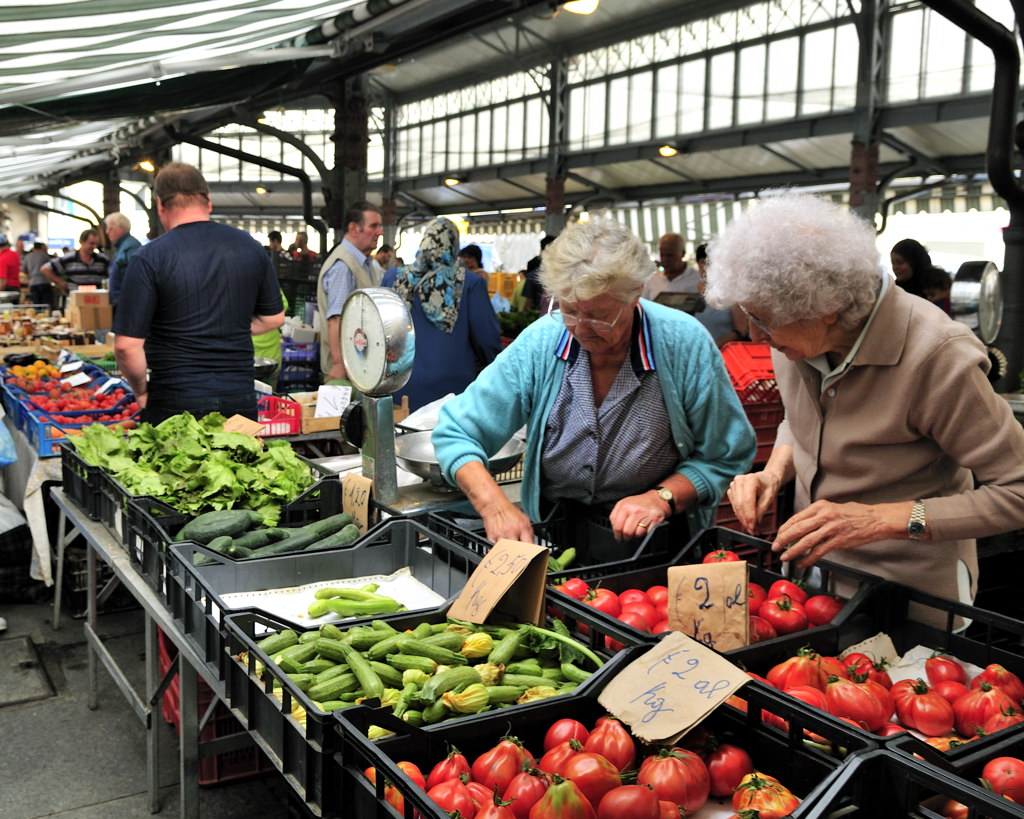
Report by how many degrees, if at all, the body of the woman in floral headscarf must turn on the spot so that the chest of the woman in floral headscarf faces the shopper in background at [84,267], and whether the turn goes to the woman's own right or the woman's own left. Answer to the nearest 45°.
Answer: approximately 45° to the woman's own left

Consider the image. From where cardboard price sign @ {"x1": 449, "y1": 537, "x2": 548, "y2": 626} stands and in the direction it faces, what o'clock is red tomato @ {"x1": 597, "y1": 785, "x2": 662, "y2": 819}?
The red tomato is roughly at 10 o'clock from the cardboard price sign.

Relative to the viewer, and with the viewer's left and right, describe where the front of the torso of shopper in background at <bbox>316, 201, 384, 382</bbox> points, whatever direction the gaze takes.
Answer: facing to the right of the viewer

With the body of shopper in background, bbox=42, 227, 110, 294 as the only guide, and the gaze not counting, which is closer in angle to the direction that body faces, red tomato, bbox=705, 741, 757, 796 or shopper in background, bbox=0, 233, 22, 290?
the red tomato

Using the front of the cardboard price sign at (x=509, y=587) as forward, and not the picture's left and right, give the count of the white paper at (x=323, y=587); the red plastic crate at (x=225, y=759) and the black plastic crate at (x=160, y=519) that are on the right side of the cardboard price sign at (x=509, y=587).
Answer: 3

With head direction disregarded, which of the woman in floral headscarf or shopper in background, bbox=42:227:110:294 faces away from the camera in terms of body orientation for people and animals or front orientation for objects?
the woman in floral headscarf

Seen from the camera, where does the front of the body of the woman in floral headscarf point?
away from the camera

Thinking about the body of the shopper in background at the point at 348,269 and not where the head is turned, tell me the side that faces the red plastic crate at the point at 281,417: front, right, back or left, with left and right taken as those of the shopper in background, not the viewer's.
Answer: right

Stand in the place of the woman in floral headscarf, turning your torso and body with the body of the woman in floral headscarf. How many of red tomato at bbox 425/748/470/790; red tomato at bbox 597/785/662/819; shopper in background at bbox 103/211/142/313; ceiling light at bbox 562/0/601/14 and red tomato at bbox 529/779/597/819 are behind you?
3

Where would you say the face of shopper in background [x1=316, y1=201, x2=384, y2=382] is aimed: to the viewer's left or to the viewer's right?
to the viewer's right

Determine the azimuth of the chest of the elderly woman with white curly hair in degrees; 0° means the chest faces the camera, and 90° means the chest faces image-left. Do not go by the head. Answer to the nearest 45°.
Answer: approximately 45°

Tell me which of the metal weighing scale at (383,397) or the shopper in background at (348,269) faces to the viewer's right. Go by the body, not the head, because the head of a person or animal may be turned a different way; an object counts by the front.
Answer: the shopper in background

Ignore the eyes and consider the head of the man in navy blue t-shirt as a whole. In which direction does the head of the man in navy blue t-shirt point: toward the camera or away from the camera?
away from the camera
